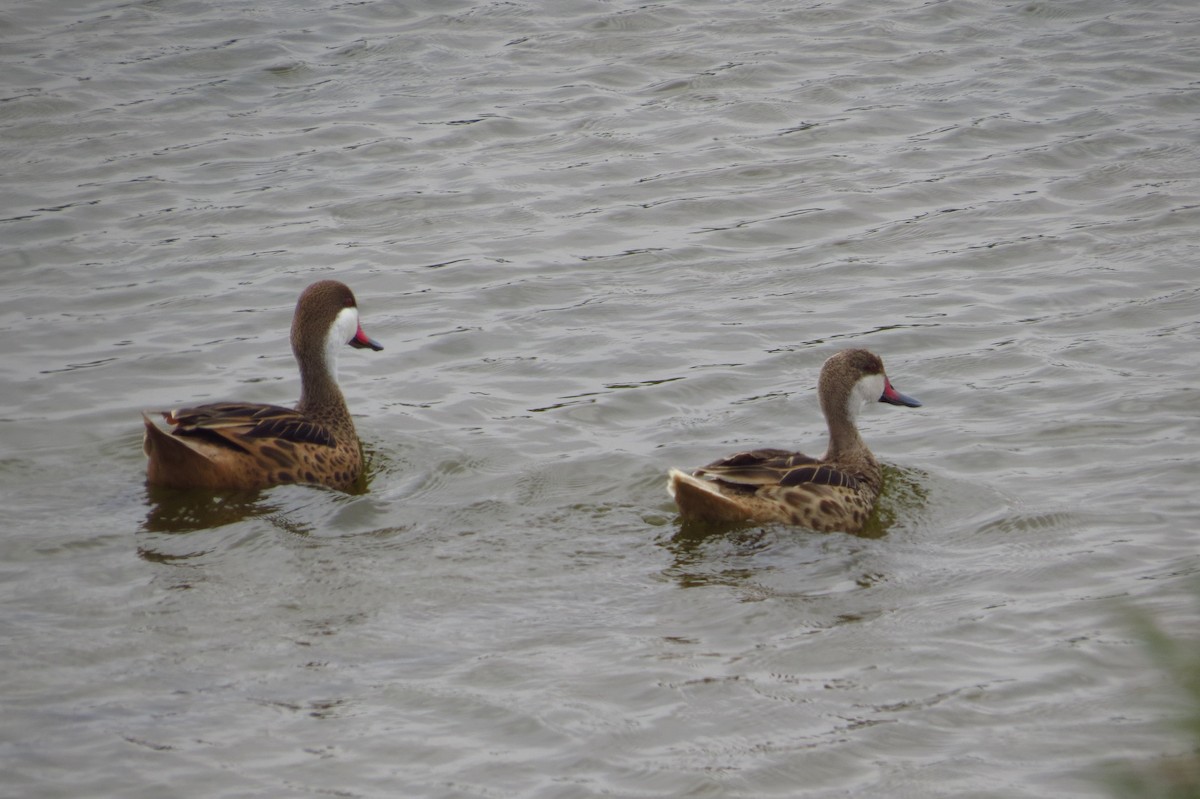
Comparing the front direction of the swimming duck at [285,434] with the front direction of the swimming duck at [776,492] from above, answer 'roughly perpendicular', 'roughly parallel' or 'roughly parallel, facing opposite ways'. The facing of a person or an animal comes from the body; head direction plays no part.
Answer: roughly parallel

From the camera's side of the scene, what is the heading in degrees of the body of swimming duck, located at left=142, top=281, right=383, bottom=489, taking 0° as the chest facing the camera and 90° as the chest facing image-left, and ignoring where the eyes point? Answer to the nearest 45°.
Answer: approximately 270°

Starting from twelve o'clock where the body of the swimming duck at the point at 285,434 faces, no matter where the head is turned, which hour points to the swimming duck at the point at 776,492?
the swimming duck at the point at 776,492 is roughly at 1 o'clock from the swimming duck at the point at 285,434.

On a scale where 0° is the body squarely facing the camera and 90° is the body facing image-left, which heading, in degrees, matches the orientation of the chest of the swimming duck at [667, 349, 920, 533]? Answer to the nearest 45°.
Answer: approximately 270°

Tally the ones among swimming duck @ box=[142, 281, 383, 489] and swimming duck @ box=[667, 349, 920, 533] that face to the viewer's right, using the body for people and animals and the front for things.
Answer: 2

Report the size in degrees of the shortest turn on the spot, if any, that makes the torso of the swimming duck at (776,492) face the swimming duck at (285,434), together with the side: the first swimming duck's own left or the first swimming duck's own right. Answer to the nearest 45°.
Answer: approximately 180°
